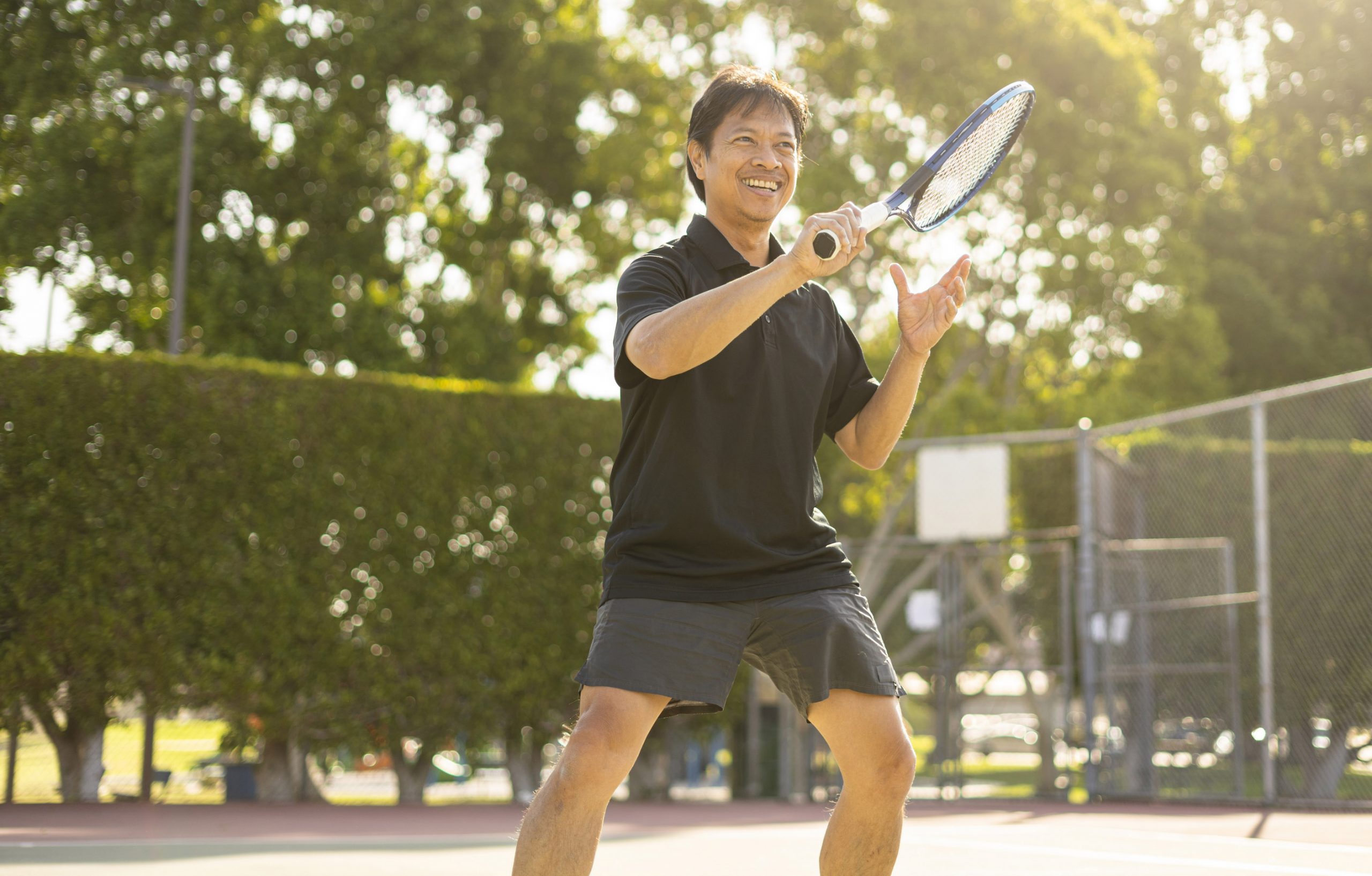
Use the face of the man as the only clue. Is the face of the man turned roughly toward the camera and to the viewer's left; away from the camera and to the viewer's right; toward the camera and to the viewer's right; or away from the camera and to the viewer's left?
toward the camera and to the viewer's right

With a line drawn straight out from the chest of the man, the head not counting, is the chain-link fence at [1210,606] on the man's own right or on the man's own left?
on the man's own left

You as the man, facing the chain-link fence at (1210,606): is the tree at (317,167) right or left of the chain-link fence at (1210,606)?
left

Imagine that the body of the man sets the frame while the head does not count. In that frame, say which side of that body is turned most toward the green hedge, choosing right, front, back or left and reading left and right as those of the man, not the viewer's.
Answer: back

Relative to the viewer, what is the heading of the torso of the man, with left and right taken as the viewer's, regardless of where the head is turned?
facing the viewer and to the right of the viewer
